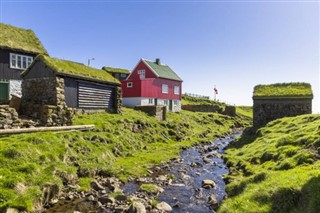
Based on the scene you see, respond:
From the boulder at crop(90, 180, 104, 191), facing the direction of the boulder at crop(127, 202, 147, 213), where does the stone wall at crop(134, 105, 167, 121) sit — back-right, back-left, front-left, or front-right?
back-left

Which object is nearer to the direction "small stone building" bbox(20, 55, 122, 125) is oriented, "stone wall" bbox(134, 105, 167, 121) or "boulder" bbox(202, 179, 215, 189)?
the boulder

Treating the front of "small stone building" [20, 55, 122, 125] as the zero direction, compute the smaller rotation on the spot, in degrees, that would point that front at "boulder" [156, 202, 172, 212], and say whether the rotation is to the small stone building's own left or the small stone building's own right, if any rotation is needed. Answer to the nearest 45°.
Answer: approximately 45° to the small stone building's own right

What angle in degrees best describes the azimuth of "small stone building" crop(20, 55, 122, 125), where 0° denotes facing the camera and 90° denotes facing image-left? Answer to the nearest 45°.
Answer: approximately 315°

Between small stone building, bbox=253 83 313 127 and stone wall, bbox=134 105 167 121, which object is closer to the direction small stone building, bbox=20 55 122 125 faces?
the small stone building

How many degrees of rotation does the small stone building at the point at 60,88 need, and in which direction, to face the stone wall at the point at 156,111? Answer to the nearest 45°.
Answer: approximately 90° to its left

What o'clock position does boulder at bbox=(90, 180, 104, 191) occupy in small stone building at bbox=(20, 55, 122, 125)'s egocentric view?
The boulder is roughly at 1 o'clock from the small stone building.

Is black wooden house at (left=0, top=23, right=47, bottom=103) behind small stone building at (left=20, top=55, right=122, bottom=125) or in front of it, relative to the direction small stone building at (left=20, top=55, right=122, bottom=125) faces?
behind

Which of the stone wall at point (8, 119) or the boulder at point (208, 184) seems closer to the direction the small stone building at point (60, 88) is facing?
the boulder

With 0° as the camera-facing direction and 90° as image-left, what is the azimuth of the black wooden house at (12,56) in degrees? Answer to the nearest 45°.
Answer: approximately 315°
